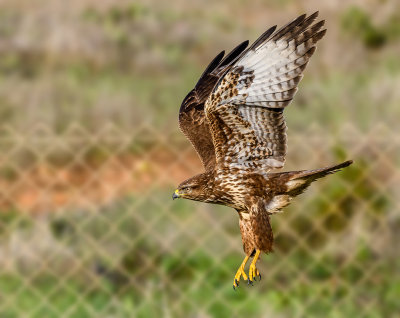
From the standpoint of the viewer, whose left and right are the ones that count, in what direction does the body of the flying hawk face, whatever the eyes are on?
facing to the left of the viewer
